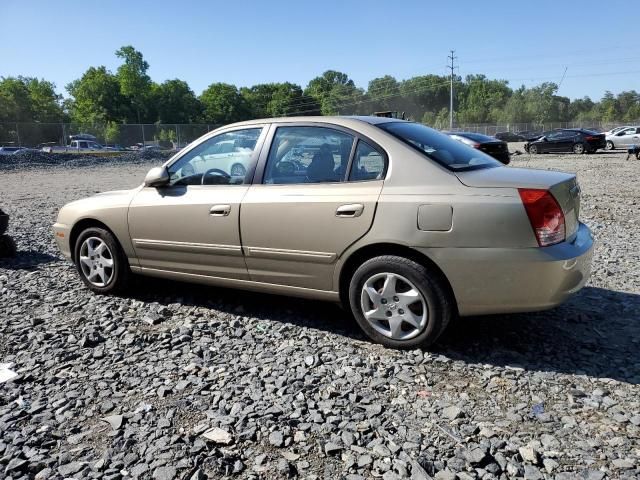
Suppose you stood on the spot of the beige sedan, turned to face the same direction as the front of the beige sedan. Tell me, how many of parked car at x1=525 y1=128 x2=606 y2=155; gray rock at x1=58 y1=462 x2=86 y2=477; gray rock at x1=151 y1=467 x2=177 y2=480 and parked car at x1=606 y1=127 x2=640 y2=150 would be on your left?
2

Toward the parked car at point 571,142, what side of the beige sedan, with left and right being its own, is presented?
right

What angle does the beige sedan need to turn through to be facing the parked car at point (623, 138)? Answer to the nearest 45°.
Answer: approximately 90° to its right

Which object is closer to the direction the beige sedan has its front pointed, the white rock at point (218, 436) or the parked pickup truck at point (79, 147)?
the parked pickup truck

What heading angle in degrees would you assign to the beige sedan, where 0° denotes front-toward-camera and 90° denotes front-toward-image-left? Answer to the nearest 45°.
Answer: approximately 135°

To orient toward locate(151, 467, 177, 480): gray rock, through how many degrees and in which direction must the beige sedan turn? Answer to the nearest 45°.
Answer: approximately 90° to its left

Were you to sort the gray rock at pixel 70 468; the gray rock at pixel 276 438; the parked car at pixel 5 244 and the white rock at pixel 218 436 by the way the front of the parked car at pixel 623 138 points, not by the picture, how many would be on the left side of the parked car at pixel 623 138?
4

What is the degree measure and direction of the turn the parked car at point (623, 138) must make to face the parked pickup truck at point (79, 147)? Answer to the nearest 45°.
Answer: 0° — it already faces it

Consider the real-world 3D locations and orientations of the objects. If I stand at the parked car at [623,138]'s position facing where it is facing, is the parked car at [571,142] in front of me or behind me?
in front

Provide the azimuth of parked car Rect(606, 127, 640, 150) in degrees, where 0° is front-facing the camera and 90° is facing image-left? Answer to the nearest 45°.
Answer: approximately 90°

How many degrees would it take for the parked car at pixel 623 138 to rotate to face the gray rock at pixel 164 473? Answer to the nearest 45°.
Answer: approximately 90° to its left

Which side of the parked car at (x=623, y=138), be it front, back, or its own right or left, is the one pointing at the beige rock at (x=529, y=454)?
left
